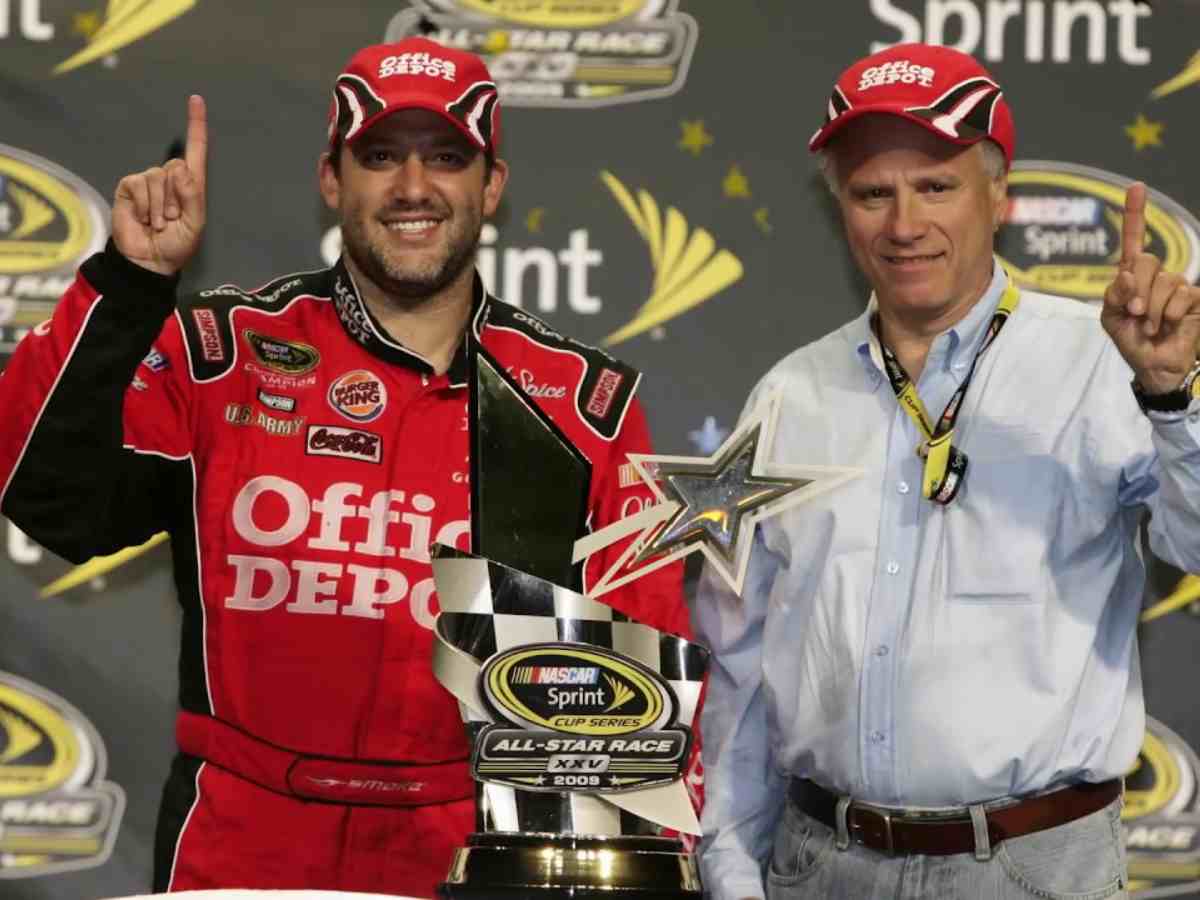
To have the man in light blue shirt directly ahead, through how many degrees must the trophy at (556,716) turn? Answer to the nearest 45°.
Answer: approximately 135° to its left

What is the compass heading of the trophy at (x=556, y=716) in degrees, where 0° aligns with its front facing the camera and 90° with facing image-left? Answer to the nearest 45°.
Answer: approximately 0°

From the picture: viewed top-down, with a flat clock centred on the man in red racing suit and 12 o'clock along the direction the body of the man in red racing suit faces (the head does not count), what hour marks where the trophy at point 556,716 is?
The trophy is roughly at 11 o'clock from the man in red racing suit.

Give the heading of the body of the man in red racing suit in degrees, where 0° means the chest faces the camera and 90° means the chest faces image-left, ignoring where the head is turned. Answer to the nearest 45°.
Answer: approximately 0°

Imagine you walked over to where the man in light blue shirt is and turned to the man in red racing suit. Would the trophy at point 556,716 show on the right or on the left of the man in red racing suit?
left

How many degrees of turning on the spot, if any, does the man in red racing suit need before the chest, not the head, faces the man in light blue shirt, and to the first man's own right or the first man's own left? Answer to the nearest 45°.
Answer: approximately 90° to the first man's own left

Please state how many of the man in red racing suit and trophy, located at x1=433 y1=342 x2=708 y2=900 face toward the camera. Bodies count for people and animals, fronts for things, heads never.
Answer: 2

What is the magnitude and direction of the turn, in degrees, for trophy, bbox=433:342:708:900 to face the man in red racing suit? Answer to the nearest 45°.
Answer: approximately 135° to its right

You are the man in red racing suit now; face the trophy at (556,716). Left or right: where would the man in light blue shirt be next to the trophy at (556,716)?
left
